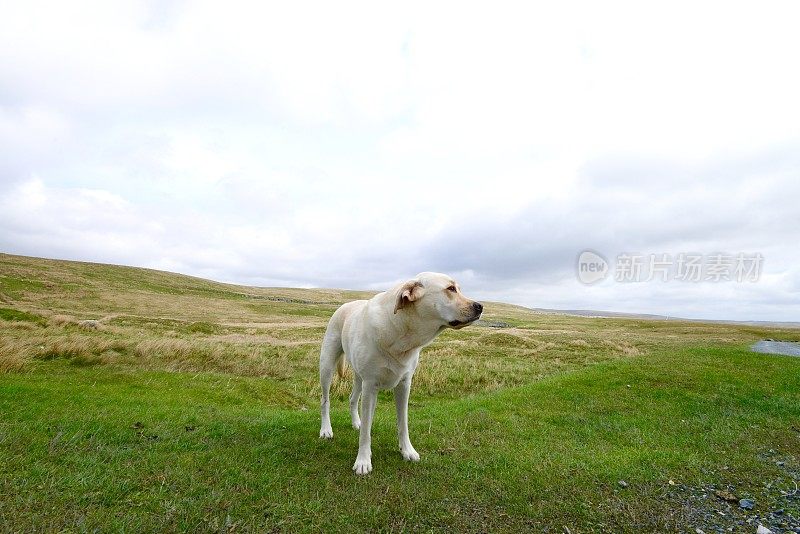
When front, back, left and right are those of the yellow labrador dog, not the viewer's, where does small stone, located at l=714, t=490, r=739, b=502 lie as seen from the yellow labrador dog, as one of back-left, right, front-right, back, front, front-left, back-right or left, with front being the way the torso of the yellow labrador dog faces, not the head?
front-left

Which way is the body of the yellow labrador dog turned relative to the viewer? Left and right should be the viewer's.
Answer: facing the viewer and to the right of the viewer
